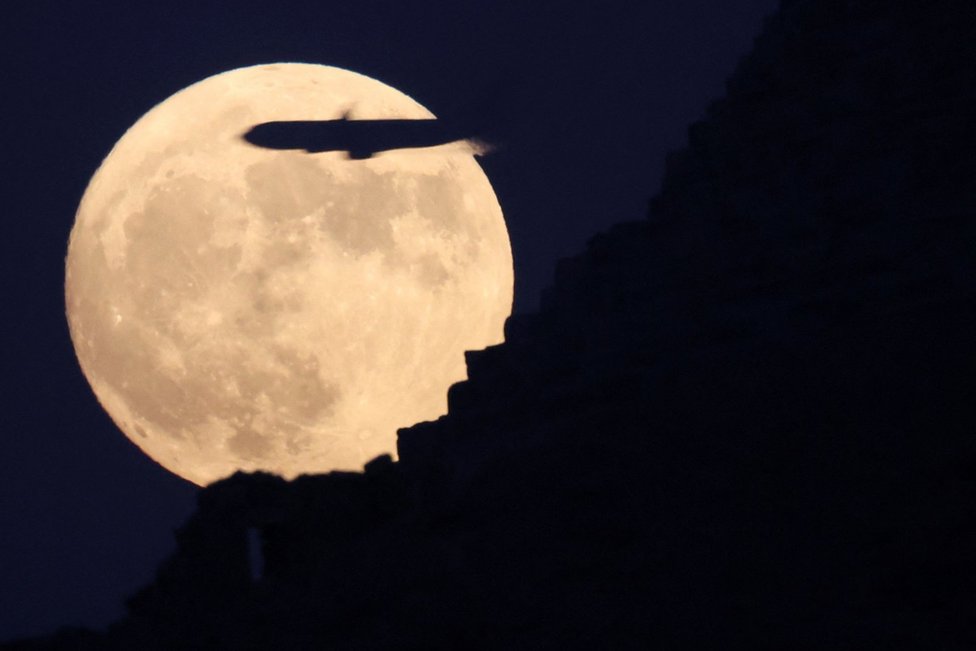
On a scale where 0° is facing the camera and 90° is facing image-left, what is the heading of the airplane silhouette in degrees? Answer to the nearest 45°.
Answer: approximately 90°
